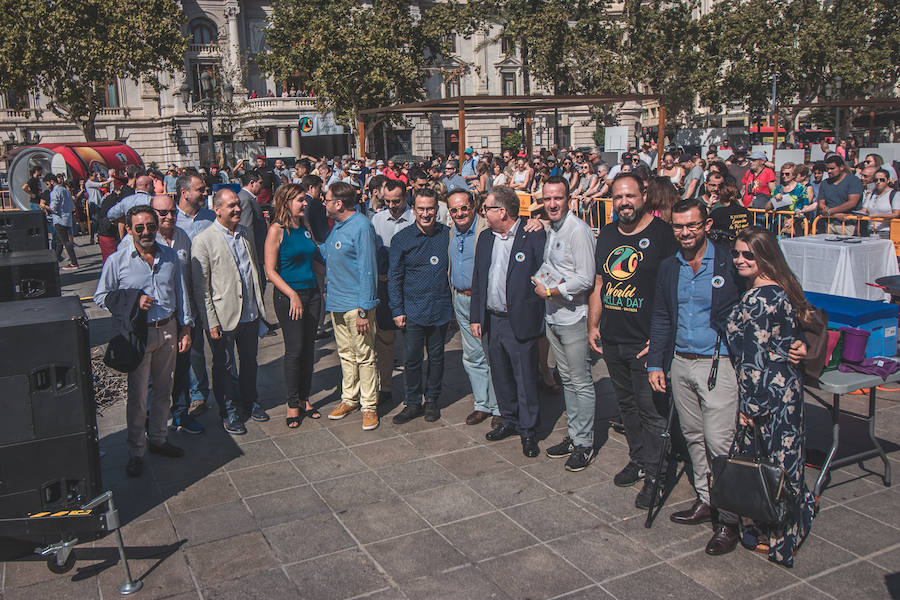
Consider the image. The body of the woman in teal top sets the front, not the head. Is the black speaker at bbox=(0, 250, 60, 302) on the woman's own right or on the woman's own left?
on the woman's own right

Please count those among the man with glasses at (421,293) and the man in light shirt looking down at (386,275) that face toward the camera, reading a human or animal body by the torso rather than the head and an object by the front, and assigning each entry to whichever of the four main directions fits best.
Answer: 2

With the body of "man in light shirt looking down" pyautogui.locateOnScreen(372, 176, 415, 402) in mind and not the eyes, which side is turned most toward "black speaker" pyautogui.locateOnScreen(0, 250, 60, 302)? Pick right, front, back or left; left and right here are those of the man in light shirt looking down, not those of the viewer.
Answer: right

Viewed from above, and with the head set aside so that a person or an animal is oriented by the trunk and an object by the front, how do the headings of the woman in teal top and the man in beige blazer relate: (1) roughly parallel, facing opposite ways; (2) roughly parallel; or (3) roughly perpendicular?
roughly parallel

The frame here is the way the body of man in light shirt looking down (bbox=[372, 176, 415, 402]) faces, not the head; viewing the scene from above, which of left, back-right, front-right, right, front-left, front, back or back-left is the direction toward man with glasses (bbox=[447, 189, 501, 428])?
front-left

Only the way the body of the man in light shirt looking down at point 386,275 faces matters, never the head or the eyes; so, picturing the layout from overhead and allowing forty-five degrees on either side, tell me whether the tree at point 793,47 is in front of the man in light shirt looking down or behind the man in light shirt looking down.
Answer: behind

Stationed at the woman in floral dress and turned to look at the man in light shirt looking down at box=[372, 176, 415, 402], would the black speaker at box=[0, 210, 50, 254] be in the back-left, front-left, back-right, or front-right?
front-left

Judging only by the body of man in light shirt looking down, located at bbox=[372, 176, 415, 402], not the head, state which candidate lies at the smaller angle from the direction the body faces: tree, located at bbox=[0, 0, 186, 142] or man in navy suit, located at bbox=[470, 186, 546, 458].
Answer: the man in navy suit

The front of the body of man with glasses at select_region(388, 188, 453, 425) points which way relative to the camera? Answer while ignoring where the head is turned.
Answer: toward the camera

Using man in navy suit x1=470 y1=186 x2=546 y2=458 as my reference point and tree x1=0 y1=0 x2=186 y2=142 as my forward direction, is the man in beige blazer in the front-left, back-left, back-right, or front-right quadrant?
front-left

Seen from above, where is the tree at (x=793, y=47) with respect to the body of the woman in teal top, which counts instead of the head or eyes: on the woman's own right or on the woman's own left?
on the woman's own left

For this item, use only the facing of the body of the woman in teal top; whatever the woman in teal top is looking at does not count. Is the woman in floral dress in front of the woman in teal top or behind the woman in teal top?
in front

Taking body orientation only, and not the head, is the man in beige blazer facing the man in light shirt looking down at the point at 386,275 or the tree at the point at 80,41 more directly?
the man in light shirt looking down

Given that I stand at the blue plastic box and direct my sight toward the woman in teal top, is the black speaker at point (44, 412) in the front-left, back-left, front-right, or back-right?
front-left

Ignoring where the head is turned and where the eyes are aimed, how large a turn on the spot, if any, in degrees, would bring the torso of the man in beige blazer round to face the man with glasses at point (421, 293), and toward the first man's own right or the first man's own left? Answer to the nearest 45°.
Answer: approximately 45° to the first man's own left

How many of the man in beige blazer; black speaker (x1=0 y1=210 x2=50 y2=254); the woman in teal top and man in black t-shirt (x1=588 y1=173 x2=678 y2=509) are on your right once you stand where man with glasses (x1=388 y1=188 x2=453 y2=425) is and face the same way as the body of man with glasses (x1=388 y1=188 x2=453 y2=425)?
3

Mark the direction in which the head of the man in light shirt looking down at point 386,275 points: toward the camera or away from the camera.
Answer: toward the camera
